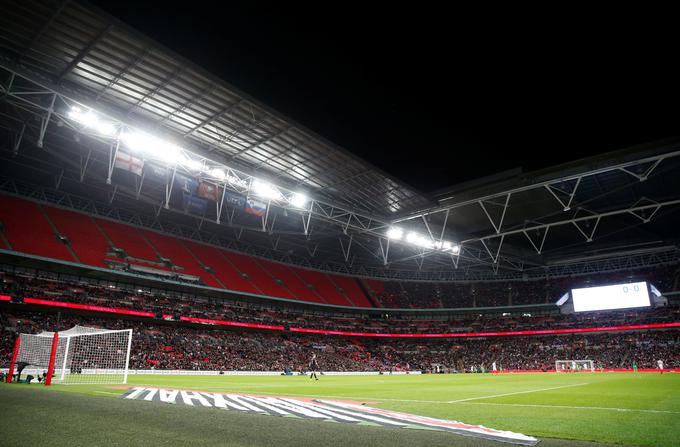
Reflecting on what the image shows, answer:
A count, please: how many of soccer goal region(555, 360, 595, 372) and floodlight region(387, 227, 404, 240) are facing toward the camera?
2

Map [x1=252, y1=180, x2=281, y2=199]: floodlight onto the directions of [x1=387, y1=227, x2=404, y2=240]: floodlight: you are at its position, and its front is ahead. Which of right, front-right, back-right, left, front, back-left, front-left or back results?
front-right

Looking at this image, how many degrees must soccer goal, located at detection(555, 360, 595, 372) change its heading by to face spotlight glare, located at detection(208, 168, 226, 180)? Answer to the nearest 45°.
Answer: approximately 45° to its right

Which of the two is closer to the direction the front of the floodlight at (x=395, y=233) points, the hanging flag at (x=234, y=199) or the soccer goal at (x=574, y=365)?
the soccer goal

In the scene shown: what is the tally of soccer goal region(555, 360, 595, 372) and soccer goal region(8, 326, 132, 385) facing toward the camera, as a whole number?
1

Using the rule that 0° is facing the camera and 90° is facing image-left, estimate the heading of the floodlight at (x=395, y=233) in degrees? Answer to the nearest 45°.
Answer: approximately 0°

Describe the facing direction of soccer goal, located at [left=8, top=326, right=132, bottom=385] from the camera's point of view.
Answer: facing away from the viewer and to the right of the viewer

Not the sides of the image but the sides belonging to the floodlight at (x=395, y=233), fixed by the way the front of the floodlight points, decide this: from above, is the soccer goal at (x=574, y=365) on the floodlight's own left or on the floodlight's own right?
on the floodlight's own left

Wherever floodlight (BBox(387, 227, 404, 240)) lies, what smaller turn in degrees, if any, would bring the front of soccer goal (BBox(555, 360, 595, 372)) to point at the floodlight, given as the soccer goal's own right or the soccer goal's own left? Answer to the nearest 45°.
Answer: approximately 45° to the soccer goal's own right
